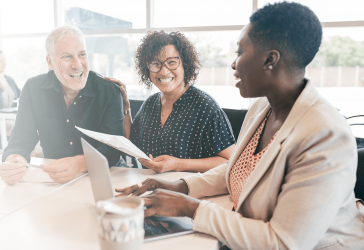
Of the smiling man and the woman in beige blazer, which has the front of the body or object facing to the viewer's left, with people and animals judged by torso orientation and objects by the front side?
the woman in beige blazer

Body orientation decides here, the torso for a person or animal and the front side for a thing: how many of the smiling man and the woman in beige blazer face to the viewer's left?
1

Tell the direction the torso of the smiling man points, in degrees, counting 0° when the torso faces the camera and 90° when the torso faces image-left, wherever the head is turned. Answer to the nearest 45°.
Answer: approximately 0°

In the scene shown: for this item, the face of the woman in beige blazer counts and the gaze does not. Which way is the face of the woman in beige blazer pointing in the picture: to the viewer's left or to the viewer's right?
to the viewer's left

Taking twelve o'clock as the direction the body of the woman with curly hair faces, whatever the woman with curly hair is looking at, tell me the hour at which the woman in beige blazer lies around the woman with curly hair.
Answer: The woman in beige blazer is roughly at 10 o'clock from the woman with curly hair.

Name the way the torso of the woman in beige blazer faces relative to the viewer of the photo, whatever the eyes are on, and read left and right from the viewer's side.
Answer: facing to the left of the viewer

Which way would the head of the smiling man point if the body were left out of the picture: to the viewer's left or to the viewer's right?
to the viewer's right
